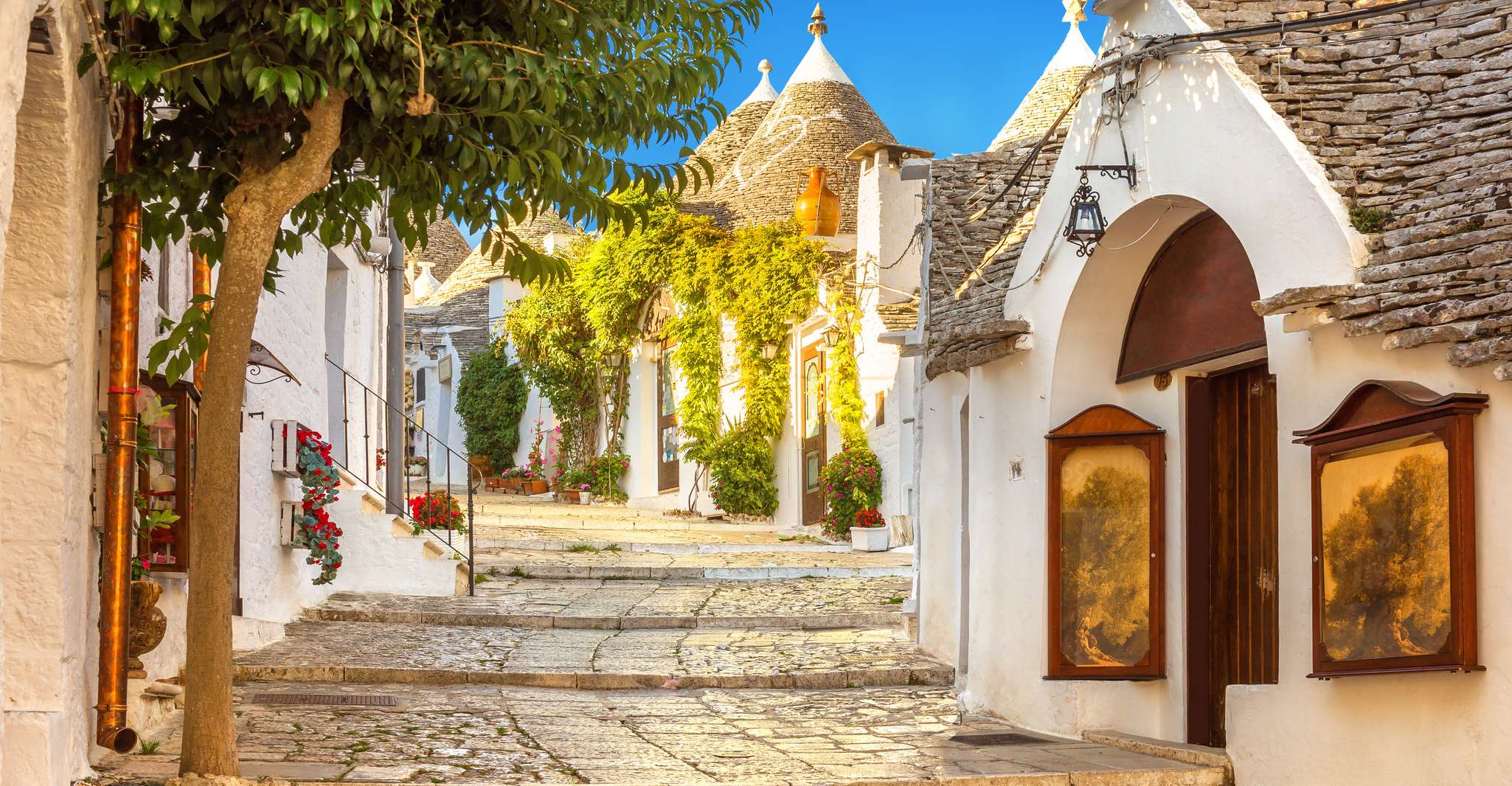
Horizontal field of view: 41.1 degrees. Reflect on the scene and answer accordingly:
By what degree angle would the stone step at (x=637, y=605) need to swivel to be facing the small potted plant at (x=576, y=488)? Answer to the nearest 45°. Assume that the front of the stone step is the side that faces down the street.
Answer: approximately 180°

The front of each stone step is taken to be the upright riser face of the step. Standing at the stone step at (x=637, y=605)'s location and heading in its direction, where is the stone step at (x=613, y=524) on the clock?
the stone step at (x=613, y=524) is roughly at 6 o'clock from the stone step at (x=637, y=605).

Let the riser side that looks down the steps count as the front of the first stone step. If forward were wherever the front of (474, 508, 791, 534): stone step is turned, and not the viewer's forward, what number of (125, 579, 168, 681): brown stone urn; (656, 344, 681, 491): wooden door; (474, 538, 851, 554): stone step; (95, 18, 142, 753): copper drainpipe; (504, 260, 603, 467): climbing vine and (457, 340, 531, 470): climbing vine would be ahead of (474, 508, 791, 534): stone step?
3

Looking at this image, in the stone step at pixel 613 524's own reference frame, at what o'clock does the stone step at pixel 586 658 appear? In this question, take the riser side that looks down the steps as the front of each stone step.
the stone step at pixel 586 658 is roughly at 12 o'clock from the stone step at pixel 613 524.

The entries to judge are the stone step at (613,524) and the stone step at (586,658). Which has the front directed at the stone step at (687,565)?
the stone step at (613,524)

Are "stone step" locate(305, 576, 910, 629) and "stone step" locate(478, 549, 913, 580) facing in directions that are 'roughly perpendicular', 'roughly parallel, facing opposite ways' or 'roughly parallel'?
roughly parallel

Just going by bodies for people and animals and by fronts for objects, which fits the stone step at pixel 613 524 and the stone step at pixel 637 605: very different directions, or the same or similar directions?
same or similar directions

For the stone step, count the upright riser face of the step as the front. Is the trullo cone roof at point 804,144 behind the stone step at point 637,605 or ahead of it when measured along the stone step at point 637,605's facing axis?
behind

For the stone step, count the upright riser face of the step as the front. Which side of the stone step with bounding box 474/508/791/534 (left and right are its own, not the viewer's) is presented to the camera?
front

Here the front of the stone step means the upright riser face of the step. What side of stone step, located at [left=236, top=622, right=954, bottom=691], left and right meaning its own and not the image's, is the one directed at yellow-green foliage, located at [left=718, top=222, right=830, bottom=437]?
back

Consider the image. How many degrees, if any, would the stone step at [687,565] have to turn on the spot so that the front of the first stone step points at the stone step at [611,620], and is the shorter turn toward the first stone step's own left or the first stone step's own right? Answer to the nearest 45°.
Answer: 0° — it already faces it

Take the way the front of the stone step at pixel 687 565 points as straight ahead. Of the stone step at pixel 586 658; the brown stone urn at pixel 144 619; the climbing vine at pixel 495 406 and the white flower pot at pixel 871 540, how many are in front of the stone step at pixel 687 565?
2

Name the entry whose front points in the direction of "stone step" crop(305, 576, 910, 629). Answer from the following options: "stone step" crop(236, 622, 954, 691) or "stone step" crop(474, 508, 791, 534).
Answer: "stone step" crop(474, 508, 791, 534)

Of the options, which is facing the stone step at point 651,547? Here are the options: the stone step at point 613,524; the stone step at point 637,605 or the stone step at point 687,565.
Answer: the stone step at point 613,524

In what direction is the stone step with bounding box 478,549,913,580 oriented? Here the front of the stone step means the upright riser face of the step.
toward the camera

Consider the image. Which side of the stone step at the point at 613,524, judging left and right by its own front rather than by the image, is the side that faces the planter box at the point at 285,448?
front

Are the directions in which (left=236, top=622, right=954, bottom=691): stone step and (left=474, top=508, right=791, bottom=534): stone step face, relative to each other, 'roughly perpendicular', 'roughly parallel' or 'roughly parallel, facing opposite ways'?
roughly parallel

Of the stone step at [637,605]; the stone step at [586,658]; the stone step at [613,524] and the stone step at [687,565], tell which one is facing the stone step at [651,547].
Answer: the stone step at [613,524]
